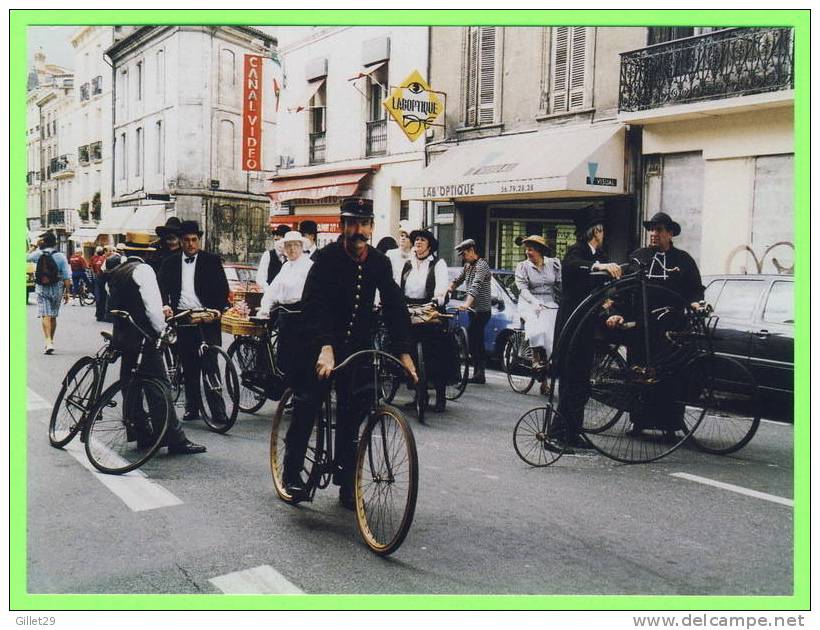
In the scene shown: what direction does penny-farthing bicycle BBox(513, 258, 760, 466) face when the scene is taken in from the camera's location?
facing to the right of the viewer

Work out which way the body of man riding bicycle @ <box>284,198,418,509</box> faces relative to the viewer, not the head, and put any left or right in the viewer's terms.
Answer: facing the viewer and to the right of the viewer

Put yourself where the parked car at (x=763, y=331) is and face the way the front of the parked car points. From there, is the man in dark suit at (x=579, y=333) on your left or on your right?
on your right

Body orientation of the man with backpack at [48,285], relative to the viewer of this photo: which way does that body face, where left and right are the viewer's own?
facing away from the viewer

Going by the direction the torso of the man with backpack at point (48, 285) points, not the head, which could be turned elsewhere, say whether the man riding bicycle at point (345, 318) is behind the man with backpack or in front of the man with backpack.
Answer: behind

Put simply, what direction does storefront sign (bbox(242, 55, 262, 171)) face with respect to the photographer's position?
facing the viewer

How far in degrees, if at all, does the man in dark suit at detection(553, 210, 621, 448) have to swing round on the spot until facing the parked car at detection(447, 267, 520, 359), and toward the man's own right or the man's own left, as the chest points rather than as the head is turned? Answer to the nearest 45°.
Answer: approximately 90° to the man's own left
